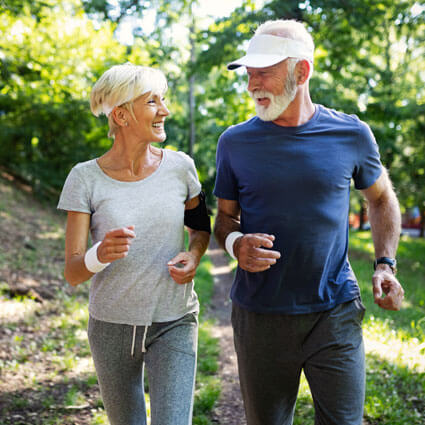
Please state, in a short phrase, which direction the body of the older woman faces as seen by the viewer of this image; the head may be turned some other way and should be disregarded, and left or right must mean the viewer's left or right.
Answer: facing the viewer

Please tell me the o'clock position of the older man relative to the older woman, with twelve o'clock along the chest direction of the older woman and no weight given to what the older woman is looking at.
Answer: The older man is roughly at 9 o'clock from the older woman.
